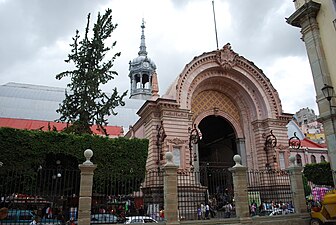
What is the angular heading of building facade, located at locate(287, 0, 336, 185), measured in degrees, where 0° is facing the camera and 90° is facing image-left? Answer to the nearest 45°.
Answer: approximately 45°

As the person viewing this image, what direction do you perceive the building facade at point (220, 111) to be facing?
facing the viewer and to the right of the viewer

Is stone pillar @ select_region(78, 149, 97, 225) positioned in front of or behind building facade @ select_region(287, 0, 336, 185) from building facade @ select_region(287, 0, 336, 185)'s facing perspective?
in front

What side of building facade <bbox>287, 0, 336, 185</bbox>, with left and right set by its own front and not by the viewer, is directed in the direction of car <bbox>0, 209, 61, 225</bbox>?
front

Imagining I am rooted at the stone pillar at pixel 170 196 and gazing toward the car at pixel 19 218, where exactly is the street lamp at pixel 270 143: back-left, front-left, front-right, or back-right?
back-right
